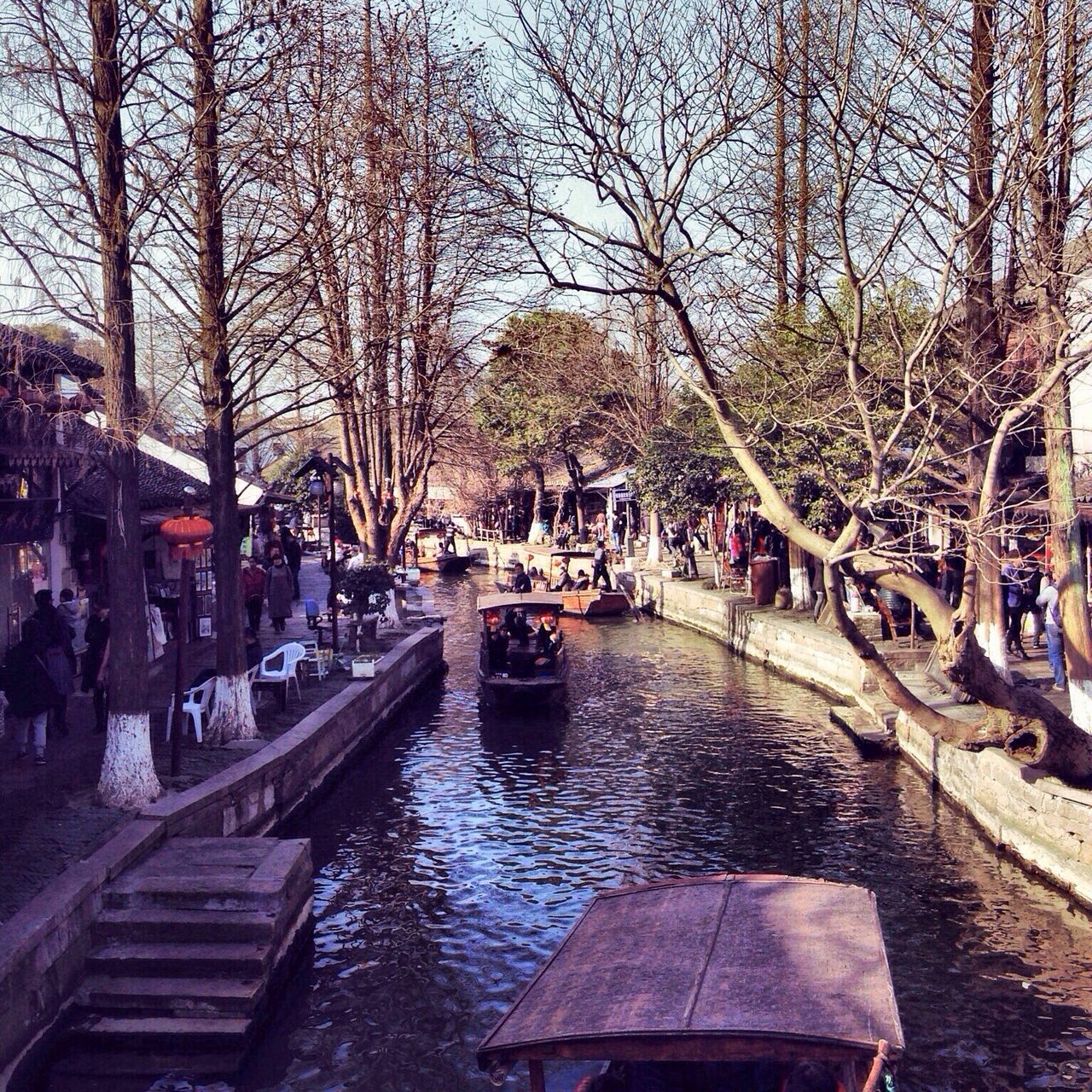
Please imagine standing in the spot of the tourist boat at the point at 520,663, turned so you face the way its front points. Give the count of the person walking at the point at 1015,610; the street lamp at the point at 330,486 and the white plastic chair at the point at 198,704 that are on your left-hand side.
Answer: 1

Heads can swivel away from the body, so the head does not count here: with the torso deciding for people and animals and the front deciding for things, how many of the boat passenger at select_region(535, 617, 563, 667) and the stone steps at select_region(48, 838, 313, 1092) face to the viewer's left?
0

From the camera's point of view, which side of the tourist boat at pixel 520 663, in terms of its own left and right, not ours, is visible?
front

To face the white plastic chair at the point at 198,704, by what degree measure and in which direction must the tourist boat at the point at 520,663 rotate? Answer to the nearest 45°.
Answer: approximately 45° to its right

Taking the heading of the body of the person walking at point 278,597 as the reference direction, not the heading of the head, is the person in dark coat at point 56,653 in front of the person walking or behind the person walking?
in front

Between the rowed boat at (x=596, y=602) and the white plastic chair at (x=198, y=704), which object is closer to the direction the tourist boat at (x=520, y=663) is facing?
the white plastic chair

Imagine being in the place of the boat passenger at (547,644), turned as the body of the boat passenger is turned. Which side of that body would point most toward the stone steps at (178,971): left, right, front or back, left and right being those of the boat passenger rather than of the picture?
front

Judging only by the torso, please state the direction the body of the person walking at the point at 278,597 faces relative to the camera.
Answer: toward the camera

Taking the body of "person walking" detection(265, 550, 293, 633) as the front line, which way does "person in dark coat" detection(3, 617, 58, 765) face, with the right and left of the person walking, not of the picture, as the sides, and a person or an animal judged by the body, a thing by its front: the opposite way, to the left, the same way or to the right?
the opposite way

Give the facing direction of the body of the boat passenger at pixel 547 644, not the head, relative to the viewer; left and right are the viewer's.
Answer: facing the viewer

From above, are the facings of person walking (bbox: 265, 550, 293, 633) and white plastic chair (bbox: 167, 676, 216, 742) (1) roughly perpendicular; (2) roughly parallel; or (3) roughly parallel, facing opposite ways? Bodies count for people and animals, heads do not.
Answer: roughly perpendicular

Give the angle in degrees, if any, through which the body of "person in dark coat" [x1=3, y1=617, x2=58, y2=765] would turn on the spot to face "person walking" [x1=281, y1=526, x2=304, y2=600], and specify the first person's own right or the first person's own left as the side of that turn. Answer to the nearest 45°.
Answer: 0° — they already face them
